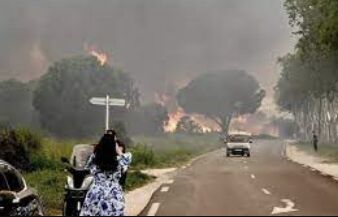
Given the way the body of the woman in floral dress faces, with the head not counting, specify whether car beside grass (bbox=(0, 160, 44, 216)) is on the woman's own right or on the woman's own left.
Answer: on the woman's own left

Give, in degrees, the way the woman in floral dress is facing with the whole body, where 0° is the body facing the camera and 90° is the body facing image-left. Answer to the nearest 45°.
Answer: approximately 180°

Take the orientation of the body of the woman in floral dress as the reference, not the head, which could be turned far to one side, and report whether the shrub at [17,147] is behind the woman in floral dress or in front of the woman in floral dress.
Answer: in front

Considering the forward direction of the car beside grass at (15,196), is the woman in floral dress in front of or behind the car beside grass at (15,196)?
in front

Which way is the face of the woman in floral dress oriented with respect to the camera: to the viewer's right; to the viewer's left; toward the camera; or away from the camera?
away from the camera
